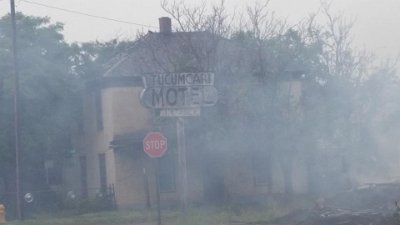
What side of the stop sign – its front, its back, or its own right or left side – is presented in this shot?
front

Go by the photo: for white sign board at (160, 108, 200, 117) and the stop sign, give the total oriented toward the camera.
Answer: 2

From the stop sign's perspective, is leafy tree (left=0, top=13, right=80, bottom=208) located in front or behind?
behind
